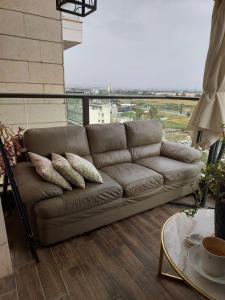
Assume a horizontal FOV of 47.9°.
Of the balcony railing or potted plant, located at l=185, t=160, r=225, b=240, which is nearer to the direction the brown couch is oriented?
the potted plant

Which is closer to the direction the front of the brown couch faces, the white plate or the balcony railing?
the white plate

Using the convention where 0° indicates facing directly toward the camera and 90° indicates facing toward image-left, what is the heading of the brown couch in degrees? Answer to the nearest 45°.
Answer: approximately 315°
